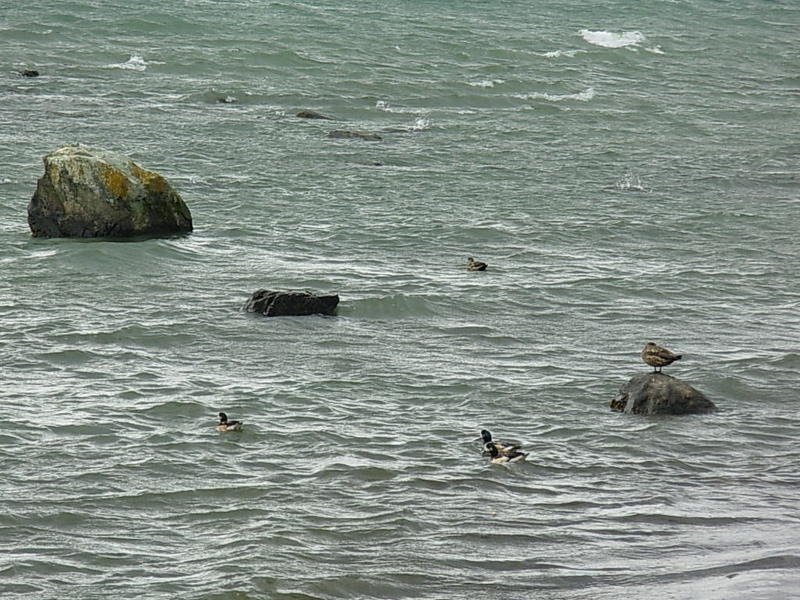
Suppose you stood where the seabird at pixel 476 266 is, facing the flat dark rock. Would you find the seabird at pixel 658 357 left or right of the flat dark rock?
left

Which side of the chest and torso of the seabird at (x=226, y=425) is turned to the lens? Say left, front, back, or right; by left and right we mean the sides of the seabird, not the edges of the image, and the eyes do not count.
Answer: left

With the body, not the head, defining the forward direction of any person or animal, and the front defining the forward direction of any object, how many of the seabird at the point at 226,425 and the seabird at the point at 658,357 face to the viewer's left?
2

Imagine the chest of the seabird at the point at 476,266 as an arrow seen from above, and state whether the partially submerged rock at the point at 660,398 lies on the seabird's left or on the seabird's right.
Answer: on the seabird's left

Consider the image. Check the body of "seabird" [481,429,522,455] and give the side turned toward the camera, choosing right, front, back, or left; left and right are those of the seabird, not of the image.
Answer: left

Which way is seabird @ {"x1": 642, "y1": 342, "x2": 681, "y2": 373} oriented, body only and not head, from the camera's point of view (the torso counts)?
to the viewer's left

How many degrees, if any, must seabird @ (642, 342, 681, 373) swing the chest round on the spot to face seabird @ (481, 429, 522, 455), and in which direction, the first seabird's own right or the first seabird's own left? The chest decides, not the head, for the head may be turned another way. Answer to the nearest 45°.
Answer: approximately 45° to the first seabird's own left

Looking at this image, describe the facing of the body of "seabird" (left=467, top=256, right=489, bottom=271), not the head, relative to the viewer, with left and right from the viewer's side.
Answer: facing to the left of the viewer
